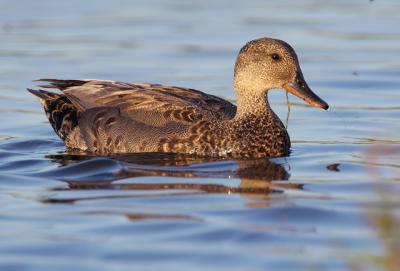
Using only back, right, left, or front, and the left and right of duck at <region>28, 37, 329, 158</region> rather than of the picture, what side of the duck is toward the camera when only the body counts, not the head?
right
